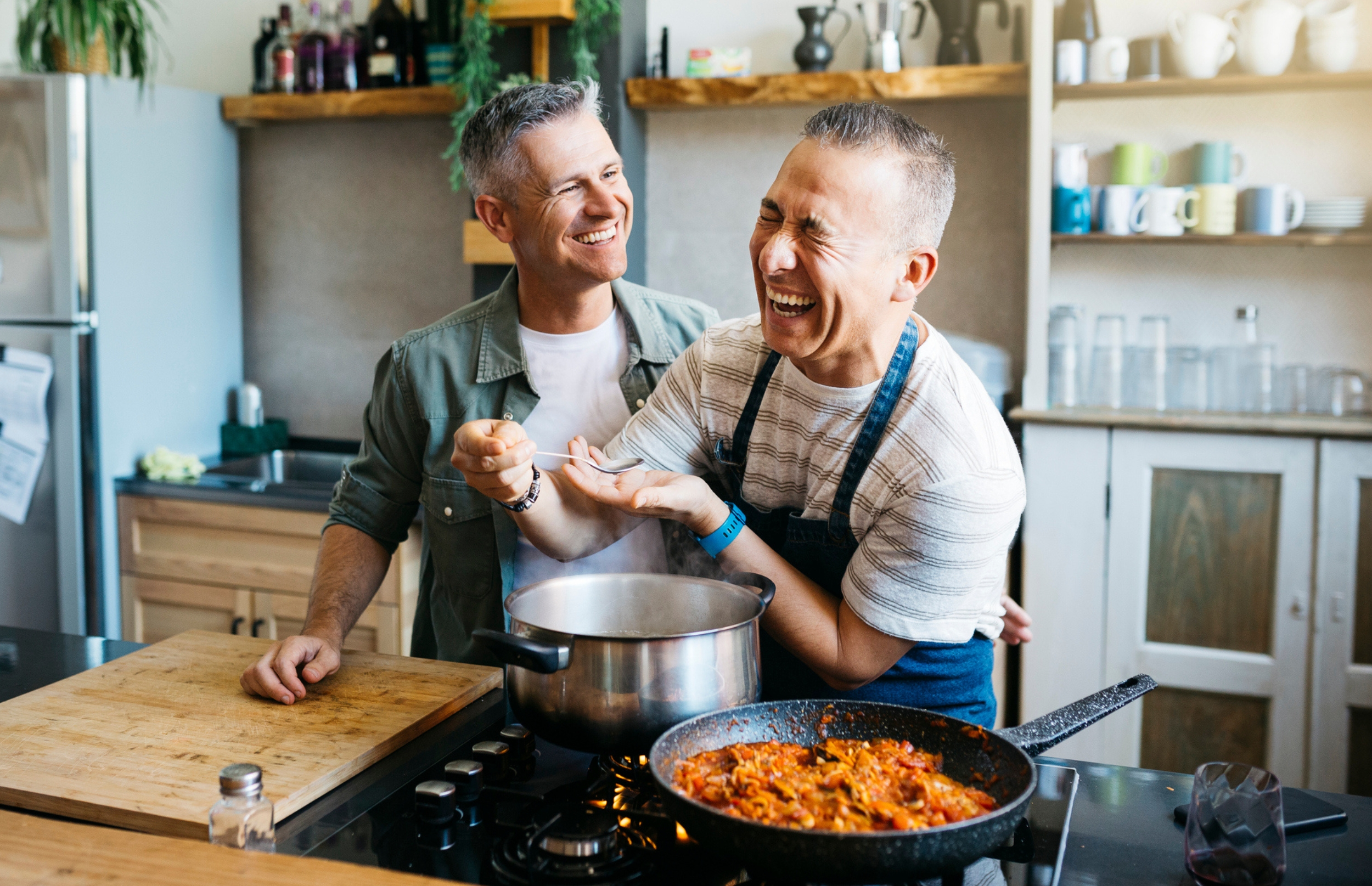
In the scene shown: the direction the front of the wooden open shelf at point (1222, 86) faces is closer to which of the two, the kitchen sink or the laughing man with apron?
the laughing man with apron

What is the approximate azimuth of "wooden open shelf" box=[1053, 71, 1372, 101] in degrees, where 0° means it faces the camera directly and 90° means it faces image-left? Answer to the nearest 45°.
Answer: approximately 0°

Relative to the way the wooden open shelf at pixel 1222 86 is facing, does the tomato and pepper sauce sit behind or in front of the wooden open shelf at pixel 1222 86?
in front

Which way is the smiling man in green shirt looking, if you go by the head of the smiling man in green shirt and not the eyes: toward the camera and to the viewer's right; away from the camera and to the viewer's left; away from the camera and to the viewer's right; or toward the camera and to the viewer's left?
toward the camera and to the viewer's right

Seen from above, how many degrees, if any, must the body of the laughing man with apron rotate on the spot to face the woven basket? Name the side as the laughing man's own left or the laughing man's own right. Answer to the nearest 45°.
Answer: approximately 90° to the laughing man's own right

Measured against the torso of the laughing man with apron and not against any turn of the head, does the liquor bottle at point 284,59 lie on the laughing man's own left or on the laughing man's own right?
on the laughing man's own right

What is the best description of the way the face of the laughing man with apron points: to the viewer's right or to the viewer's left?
to the viewer's left

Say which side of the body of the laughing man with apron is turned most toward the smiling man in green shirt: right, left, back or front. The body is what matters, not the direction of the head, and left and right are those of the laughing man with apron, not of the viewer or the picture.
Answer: right
